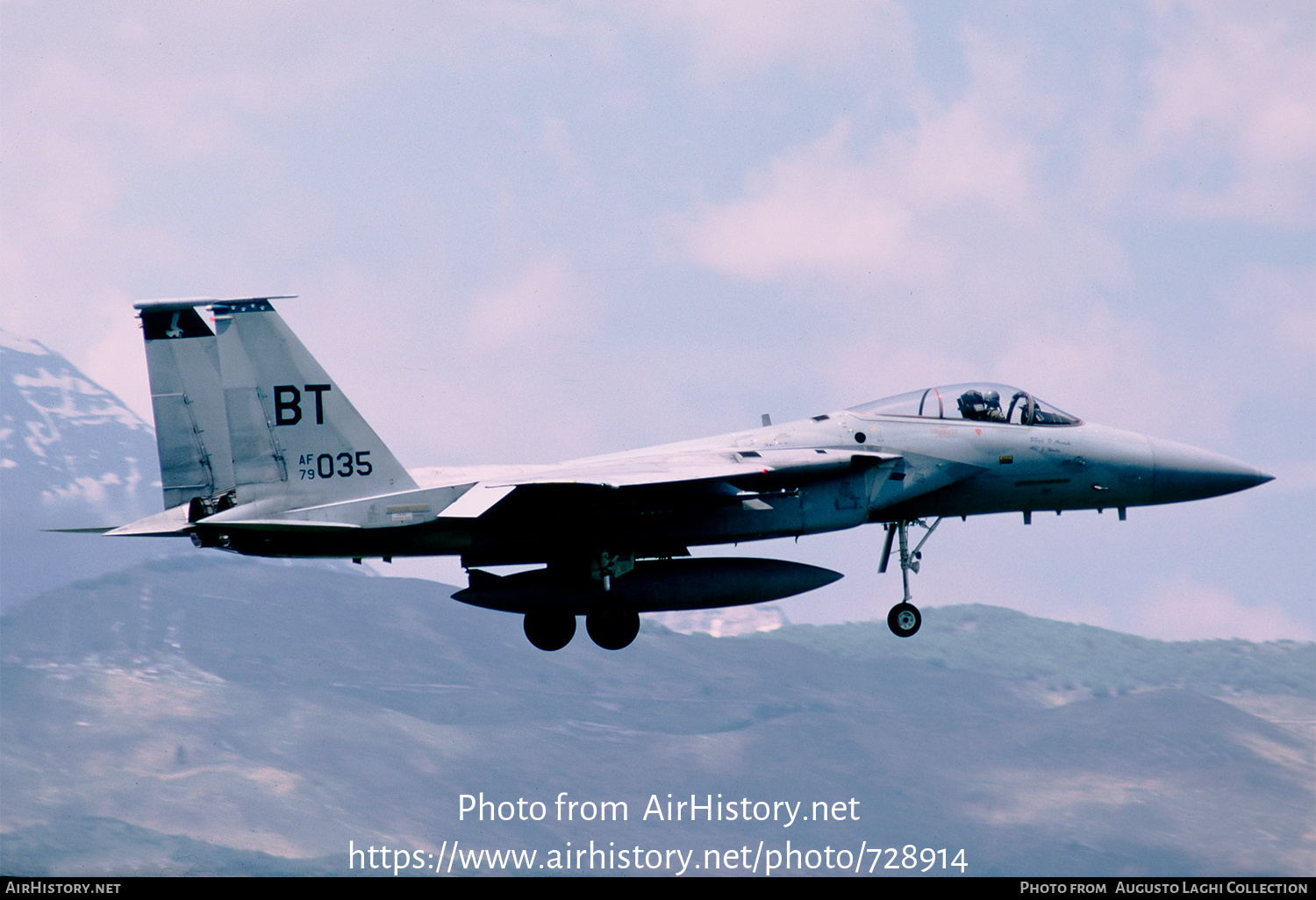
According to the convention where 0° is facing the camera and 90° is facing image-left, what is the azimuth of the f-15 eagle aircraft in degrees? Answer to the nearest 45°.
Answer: approximately 270°

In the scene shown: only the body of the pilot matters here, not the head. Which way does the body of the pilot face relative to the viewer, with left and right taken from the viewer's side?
facing to the right of the viewer
